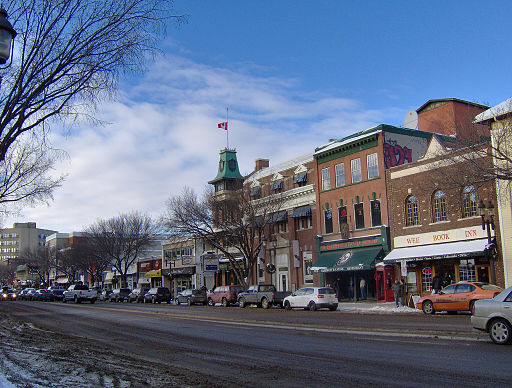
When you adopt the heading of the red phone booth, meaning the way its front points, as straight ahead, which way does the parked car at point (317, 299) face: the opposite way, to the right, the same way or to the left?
to the right

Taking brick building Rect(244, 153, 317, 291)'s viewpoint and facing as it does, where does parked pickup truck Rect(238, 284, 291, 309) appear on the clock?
The parked pickup truck is roughly at 11 o'clock from the brick building.

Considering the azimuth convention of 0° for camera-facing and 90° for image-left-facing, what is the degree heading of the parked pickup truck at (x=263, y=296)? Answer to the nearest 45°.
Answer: approximately 135°

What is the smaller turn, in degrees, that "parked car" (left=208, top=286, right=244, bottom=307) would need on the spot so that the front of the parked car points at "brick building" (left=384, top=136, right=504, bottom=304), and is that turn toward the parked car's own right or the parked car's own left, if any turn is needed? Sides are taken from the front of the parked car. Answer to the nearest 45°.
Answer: approximately 180°

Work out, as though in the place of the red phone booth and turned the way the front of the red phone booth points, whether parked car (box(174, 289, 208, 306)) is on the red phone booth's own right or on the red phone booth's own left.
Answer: on the red phone booth's own right

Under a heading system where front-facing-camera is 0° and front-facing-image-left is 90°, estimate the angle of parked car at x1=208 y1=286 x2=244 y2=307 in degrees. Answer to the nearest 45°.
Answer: approximately 135°
